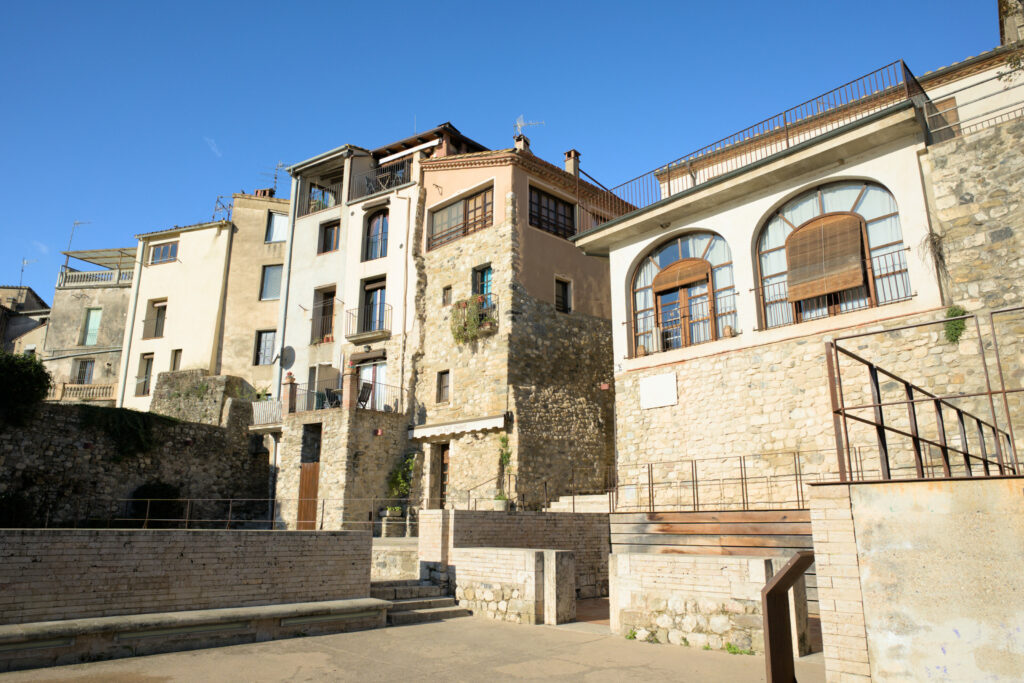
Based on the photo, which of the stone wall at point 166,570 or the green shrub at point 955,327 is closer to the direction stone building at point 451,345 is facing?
the stone wall

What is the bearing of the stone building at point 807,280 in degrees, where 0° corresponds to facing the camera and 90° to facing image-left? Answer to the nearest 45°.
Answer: approximately 45°

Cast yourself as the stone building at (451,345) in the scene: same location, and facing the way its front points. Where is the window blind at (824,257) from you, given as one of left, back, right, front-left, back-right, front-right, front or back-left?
left

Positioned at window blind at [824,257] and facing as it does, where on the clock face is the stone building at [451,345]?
The stone building is roughly at 2 o'clock from the window blind.

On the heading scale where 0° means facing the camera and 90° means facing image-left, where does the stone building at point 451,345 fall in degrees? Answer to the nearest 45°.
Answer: approximately 45°

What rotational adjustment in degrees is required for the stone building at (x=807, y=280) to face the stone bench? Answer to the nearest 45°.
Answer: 0° — it already faces it

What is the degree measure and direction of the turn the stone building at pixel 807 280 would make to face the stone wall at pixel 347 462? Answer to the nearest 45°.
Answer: approximately 45° to its right

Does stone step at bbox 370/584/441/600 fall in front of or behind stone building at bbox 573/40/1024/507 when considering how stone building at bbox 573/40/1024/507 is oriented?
in front

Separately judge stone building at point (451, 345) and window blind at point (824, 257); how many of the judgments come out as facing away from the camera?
0

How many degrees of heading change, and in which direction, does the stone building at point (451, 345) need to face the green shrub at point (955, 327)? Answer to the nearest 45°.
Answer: approximately 90° to its left

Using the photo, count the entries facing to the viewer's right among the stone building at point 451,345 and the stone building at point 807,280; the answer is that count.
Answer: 0

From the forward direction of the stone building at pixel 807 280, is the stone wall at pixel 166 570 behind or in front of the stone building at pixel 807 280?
in front

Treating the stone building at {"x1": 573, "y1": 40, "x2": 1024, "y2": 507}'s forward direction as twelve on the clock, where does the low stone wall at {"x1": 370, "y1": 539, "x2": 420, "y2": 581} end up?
The low stone wall is roughly at 1 o'clock from the stone building.
